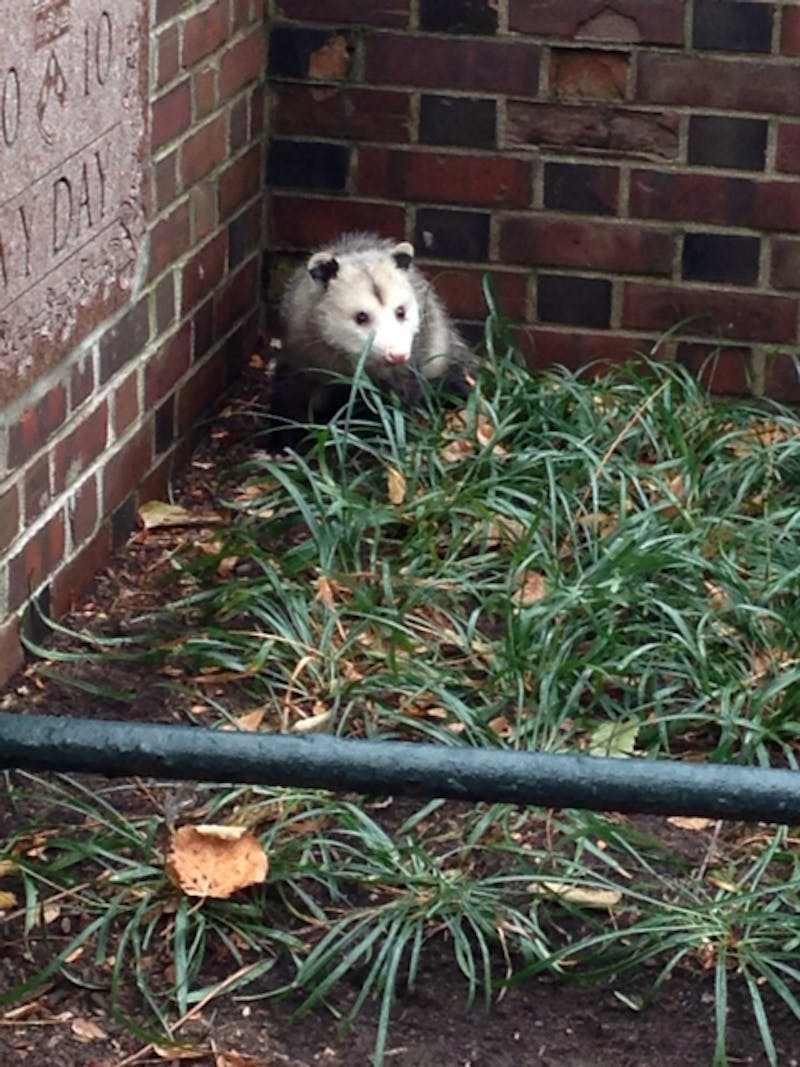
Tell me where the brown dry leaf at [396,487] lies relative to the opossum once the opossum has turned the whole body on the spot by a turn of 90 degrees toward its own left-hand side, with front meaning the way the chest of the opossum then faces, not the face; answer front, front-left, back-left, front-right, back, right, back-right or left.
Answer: right

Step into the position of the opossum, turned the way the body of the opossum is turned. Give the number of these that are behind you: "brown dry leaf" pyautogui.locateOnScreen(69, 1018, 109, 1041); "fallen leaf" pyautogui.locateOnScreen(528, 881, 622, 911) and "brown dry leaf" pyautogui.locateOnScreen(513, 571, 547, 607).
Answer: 0

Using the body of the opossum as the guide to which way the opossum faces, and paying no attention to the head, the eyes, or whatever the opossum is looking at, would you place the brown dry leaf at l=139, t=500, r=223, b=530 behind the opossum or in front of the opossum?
in front

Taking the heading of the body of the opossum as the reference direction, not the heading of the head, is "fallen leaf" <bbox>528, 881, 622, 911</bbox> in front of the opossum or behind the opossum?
in front

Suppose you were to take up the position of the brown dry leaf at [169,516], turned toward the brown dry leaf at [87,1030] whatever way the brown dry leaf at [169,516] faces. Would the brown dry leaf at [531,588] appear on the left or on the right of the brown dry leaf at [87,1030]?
left

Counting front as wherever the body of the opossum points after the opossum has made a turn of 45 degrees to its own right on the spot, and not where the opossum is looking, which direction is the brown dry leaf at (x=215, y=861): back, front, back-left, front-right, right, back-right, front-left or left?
front-left

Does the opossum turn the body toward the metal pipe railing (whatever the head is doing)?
yes

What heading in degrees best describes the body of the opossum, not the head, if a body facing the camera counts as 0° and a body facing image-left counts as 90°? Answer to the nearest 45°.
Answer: approximately 0°

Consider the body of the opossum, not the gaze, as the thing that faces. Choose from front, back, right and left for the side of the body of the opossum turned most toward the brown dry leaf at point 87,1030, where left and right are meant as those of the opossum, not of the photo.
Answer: front
